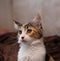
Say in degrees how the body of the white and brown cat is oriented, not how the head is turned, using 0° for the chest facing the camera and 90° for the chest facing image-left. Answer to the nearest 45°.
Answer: approximately 45°
